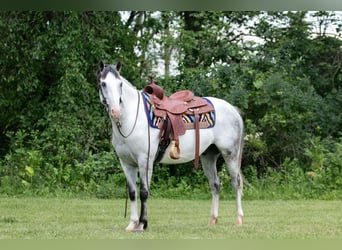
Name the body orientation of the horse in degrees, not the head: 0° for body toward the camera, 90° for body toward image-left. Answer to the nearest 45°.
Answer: approximately 45°
